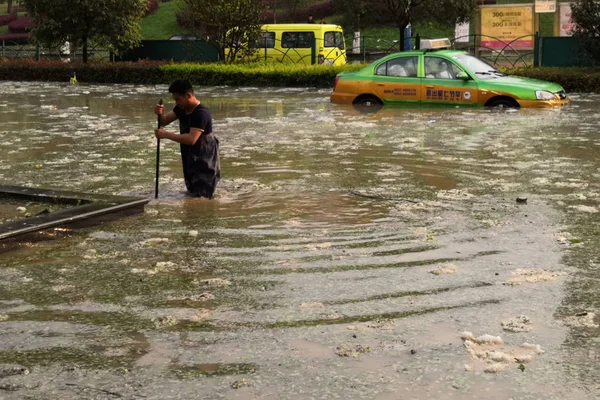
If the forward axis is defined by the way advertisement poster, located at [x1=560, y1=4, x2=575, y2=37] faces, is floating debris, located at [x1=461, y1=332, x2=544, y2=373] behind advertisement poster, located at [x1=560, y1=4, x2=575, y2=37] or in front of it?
in front

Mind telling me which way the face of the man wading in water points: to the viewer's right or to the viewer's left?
to the viewer's left

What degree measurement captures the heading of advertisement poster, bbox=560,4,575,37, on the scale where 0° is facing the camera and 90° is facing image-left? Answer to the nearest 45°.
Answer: approximately 0°

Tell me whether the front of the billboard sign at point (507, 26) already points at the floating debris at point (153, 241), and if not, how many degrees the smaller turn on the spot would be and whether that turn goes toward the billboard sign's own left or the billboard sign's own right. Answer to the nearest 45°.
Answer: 0° — it already faces it

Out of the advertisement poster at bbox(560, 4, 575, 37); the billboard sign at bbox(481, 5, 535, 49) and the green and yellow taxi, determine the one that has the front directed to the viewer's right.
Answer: the green and yellow taxi

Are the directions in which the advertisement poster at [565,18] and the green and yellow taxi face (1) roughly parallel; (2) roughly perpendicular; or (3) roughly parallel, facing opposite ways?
roughly perpendicular

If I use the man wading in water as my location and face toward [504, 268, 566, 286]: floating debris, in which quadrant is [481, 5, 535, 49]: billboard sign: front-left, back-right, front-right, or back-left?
back-left

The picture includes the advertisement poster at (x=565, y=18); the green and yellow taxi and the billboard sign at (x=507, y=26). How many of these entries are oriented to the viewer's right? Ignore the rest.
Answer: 1

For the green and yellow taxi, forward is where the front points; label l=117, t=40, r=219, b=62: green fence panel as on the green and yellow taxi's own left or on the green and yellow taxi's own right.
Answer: on the green and yellow taxi's own left

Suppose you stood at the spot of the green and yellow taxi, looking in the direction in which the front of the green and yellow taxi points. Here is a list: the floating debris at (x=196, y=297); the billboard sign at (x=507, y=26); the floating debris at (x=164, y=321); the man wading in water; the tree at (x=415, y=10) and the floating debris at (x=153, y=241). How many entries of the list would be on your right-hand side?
4

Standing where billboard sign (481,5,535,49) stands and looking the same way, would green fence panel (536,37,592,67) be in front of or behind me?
in front

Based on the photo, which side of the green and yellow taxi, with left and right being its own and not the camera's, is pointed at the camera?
right

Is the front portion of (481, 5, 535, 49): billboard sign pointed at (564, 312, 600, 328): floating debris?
yes

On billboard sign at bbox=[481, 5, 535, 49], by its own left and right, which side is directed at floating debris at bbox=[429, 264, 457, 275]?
front

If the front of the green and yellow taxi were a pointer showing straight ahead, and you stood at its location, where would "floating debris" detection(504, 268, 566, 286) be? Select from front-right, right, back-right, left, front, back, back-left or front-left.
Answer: right

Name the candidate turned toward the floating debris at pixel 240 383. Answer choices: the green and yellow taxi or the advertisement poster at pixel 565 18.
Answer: the advertisement poster
